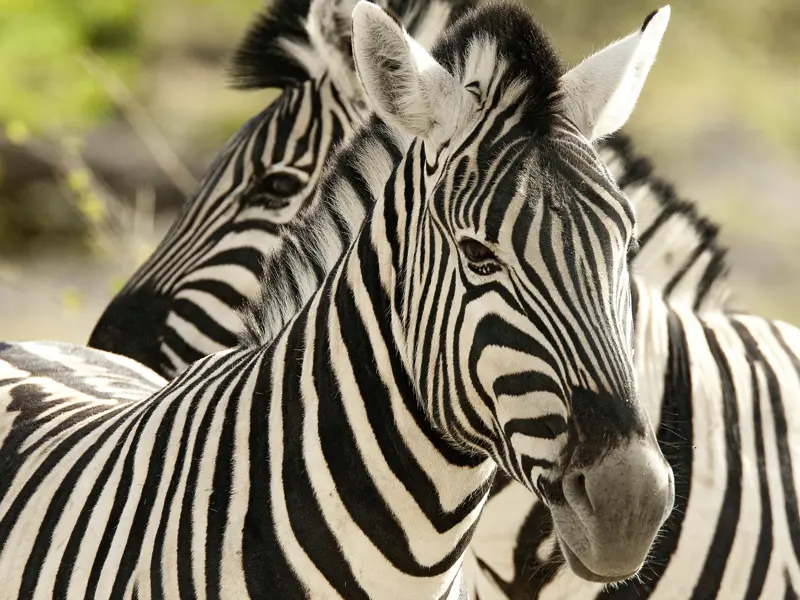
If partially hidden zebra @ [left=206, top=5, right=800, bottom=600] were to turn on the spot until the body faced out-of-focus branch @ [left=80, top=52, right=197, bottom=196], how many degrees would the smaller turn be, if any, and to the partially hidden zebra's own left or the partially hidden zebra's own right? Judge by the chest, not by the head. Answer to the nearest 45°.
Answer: approximately 45° to the partially hidden zebra's own right

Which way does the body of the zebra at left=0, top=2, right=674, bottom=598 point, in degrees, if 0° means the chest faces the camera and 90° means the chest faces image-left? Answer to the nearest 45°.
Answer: approximately 315°

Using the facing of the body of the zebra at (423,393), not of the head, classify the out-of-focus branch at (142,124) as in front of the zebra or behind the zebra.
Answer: behind

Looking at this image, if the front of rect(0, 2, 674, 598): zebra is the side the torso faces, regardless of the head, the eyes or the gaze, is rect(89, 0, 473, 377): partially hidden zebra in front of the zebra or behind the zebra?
behind

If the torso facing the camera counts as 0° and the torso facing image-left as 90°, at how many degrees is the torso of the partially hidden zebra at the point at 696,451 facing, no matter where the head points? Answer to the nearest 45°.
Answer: approximately 90°

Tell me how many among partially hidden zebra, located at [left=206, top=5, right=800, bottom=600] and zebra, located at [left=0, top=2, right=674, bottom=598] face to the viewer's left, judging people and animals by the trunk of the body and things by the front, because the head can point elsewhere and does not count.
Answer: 1

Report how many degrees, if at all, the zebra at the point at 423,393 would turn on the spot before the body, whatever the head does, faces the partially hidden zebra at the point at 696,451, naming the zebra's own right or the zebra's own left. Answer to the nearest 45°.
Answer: approximately 90° to the zebra's own left

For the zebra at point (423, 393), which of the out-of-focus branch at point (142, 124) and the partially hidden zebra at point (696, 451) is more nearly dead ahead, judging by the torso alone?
the partially hidden zebra
